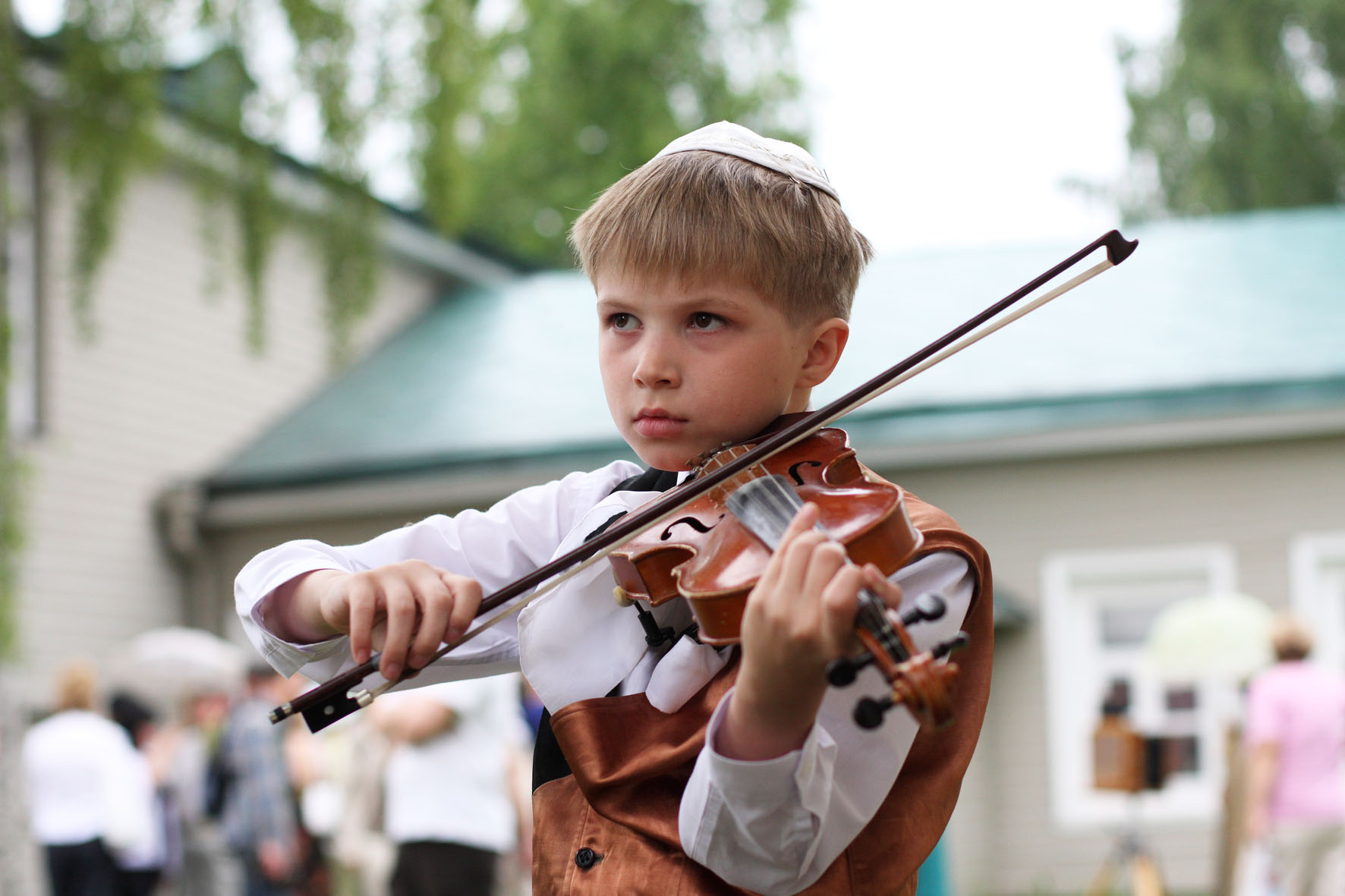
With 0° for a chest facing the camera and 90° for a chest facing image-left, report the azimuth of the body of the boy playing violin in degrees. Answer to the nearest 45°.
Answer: approximately 45°

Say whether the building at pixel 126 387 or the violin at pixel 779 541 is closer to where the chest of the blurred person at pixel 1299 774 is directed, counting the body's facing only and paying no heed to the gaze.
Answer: the building

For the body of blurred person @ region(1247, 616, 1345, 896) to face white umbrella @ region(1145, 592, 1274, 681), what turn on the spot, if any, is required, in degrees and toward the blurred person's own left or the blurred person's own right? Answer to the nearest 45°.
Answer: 0° — they already face it

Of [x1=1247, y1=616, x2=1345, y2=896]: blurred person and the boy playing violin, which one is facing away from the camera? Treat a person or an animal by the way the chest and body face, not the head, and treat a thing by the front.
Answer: the blurred person

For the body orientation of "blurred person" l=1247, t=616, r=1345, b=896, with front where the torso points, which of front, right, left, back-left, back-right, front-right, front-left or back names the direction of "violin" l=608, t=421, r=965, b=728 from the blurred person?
back

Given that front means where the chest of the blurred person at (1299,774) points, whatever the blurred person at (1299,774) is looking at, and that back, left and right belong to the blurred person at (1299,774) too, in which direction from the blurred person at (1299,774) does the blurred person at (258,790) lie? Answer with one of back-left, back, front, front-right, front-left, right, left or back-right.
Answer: left

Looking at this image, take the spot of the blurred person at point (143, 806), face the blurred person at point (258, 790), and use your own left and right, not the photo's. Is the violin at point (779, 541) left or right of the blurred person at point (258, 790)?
right

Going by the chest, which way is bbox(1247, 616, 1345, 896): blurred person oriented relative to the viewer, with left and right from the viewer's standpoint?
facing away from the viewer

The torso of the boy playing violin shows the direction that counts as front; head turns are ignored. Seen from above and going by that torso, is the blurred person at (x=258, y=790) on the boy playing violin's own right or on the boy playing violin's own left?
on the boy playing violin's own right

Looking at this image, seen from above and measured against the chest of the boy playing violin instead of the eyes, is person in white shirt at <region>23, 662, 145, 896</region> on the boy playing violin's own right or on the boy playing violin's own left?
on the boy playing violin's own right

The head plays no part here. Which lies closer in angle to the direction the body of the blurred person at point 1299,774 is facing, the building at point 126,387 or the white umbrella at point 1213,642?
the white umbrella

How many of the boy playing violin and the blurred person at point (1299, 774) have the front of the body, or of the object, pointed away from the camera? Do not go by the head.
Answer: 1

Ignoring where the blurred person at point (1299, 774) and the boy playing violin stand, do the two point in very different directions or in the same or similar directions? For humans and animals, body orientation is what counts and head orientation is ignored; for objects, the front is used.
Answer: very different directions

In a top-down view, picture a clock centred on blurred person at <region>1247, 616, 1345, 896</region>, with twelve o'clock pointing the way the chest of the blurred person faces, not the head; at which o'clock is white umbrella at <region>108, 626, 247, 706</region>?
The white umbrella is roughly at 9 o'clock from the blurred person.

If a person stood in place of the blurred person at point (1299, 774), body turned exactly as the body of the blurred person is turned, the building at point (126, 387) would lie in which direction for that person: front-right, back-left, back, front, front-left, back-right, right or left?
left

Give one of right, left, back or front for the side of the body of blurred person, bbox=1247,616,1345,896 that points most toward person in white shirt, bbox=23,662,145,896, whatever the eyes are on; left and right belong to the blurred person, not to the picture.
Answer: left

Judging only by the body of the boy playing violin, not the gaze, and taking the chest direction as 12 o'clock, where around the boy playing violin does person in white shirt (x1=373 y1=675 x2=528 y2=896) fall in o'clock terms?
The person in white shirt is roughly at 4 o'clock from the boy playing violin.
